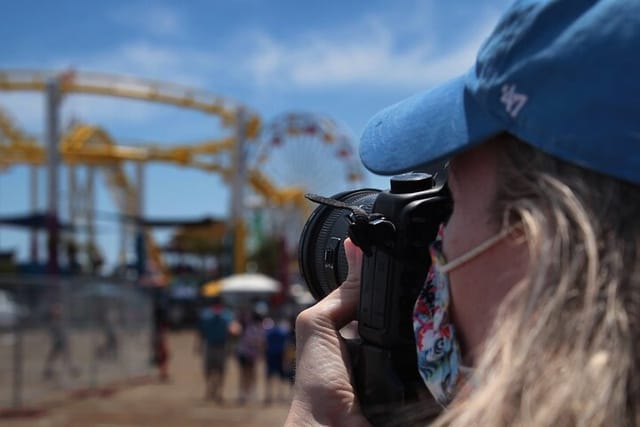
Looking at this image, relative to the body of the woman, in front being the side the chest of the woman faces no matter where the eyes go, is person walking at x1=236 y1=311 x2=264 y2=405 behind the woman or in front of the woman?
in front

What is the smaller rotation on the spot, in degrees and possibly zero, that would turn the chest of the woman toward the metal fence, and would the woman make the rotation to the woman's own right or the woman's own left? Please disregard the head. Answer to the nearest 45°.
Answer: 0° — they already face it

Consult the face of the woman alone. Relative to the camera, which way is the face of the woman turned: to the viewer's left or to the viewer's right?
to the viewer's left

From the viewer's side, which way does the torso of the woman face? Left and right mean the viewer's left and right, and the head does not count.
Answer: facing away from the viewer and to the left of the viewer

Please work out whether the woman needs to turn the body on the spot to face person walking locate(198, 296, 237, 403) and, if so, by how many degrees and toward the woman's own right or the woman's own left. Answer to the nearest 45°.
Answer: approximately 45° to the woman's own right
